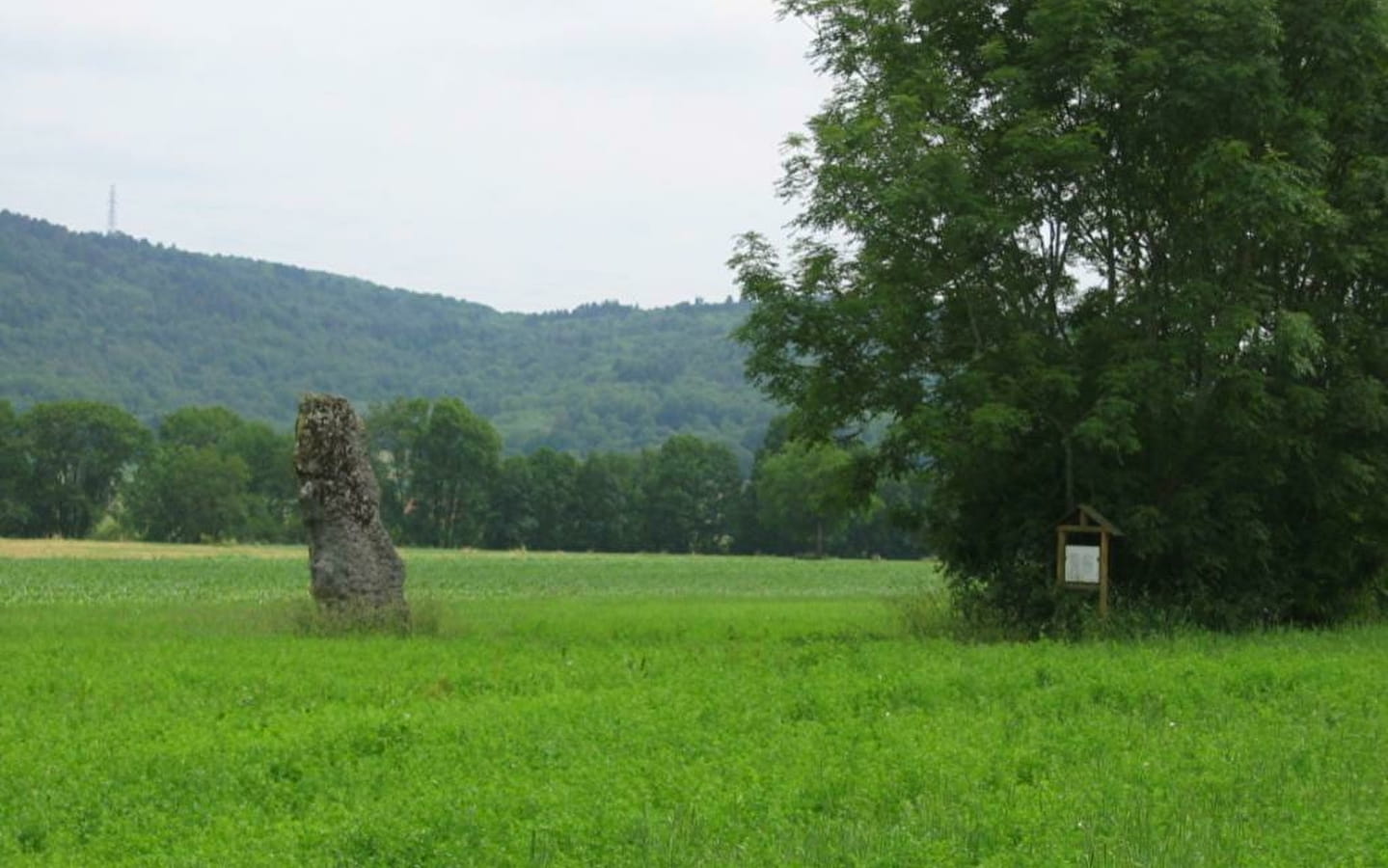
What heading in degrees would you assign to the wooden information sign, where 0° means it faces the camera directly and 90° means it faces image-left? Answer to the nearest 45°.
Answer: approximately 45°

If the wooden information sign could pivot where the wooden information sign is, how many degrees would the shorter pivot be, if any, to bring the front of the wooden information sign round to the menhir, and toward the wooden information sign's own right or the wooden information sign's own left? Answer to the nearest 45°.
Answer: approximately 45° to the wooden information sign's own right
